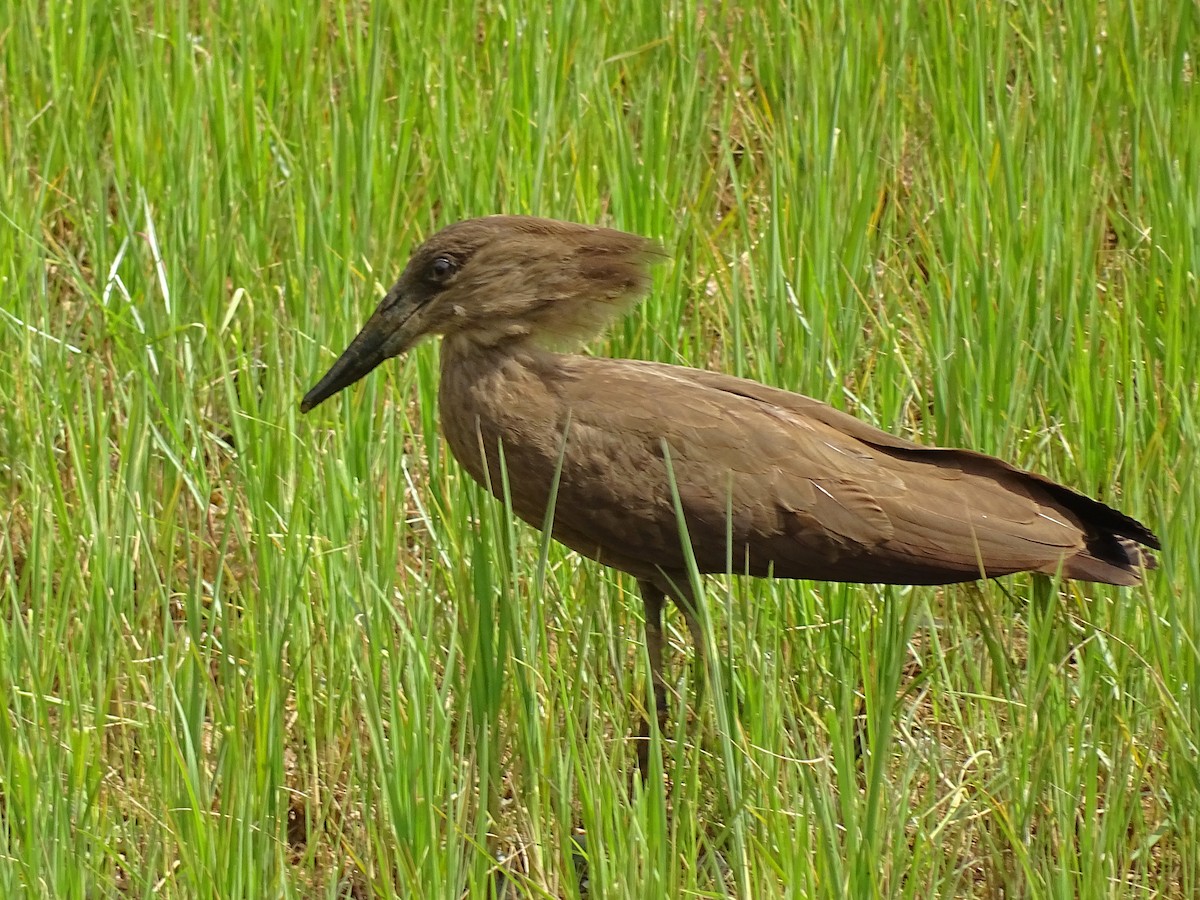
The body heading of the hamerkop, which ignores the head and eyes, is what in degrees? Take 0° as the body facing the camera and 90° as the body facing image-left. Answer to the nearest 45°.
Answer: approximately 90°
